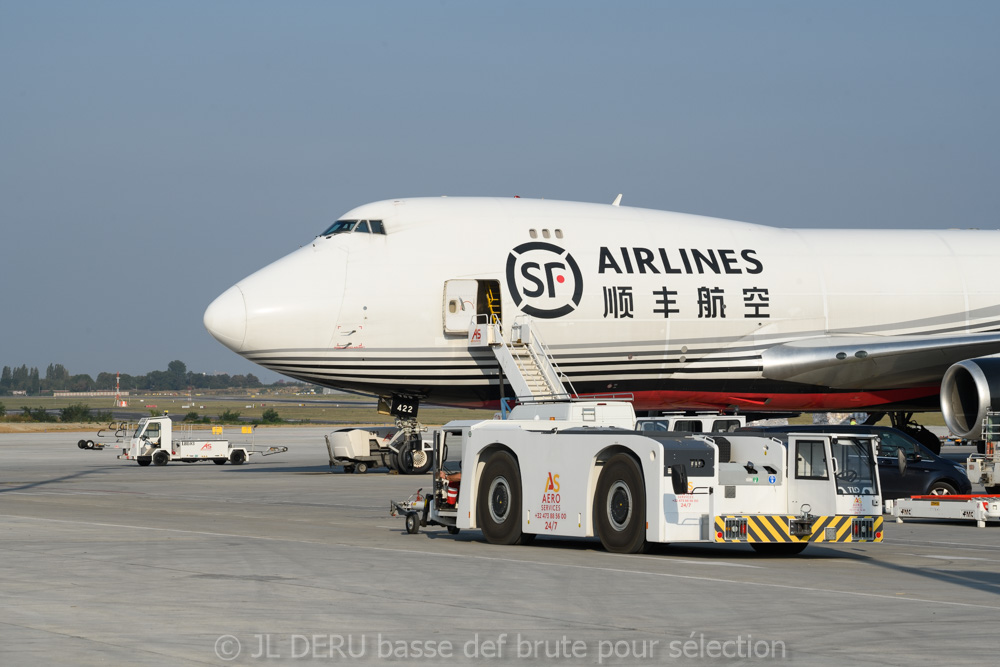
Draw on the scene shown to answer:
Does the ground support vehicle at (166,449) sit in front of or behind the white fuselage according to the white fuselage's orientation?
in front

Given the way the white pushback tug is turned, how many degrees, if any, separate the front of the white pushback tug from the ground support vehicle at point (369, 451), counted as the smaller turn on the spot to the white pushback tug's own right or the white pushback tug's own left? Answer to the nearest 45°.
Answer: approximately 180°

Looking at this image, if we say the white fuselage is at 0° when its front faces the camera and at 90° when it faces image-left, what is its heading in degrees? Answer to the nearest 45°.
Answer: approximately 90°

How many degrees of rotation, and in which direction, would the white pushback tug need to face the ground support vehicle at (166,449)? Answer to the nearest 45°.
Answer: approximately 180°

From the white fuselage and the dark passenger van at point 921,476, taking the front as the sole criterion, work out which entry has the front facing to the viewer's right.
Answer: the dark passenger van

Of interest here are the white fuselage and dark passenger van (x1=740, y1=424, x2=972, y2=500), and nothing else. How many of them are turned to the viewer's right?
1

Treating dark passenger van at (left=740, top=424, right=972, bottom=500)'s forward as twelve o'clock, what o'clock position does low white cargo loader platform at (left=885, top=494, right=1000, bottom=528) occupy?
The low white cargo loader platform is roughly at 3 o'clock from the dark passenger van.

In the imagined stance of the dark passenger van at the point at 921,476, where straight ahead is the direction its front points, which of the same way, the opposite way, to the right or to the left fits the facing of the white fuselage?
the opposite way

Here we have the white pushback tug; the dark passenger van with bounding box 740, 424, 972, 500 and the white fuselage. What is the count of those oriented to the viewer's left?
1

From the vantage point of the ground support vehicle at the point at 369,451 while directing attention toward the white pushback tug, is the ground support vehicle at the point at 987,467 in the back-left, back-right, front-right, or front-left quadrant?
front-left

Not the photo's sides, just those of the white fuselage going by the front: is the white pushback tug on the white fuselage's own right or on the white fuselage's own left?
on the white fuselage's own left

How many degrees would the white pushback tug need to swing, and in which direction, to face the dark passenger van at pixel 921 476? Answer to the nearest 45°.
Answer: approximately 90° to its left

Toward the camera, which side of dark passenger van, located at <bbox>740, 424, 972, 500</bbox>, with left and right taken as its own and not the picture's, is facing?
right

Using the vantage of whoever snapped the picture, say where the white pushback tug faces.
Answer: facing the viewer and to the right of the viewer
